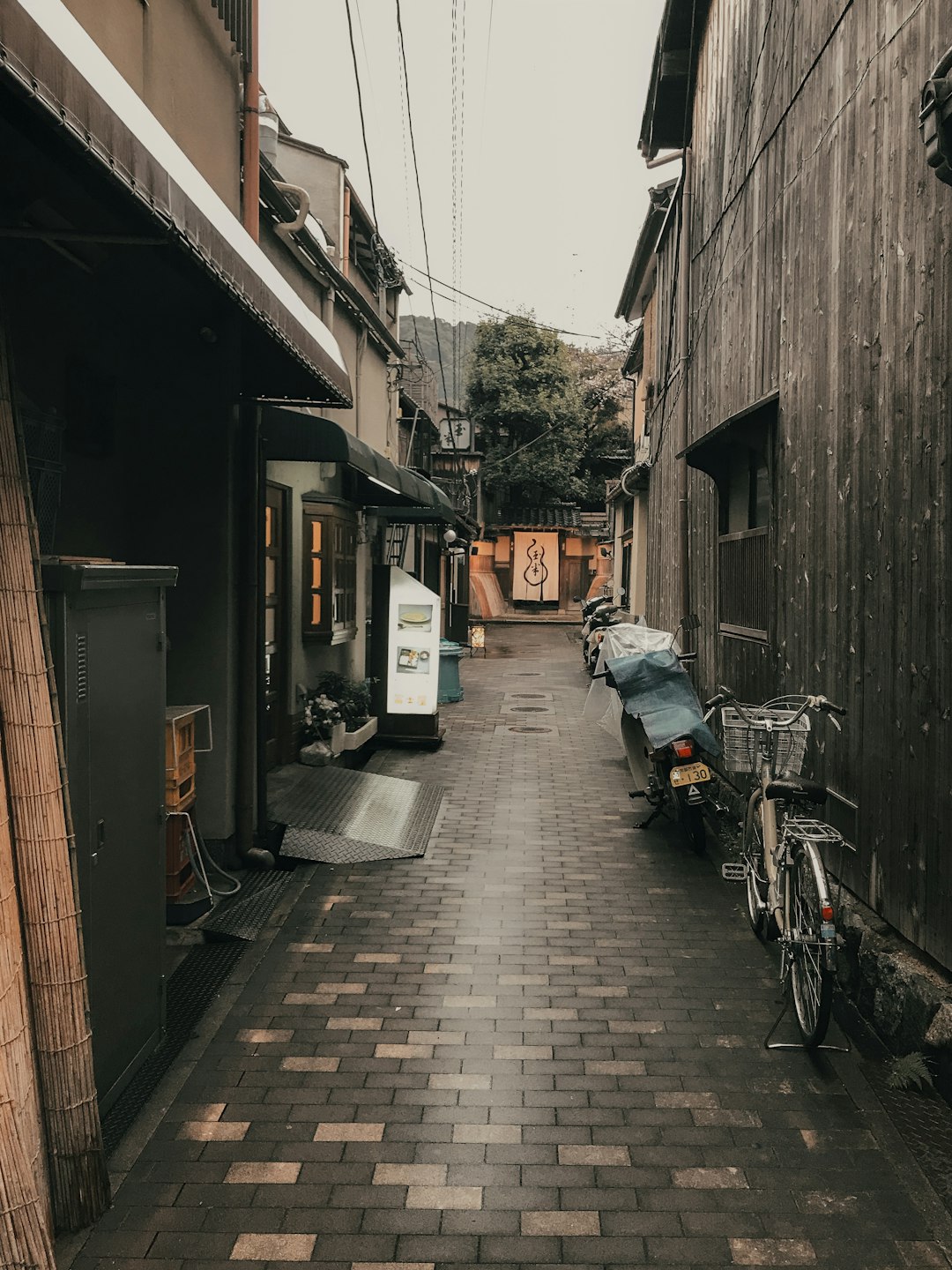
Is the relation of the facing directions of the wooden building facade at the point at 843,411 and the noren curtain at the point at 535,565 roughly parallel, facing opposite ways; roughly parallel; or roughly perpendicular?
roughly perpendicular

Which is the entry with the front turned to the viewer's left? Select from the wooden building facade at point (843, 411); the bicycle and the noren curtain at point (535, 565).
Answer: the wooden building facade

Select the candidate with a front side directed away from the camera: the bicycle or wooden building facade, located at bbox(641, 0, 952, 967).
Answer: the bicycle

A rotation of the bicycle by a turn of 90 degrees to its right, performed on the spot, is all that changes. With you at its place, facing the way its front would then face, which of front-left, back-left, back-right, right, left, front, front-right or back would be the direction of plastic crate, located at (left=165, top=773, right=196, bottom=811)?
back

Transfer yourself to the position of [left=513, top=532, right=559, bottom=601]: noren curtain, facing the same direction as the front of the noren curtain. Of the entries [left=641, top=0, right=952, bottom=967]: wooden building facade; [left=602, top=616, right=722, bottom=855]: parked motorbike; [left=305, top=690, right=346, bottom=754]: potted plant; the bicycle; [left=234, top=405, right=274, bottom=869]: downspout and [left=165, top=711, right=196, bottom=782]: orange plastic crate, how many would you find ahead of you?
6

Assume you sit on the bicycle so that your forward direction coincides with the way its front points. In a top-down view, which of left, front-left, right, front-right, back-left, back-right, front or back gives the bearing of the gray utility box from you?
back-left

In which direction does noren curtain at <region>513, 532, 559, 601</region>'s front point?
toward the camera

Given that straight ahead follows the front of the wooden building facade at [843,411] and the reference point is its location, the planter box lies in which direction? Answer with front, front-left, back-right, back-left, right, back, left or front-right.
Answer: front-right

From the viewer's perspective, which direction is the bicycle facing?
away from the camera

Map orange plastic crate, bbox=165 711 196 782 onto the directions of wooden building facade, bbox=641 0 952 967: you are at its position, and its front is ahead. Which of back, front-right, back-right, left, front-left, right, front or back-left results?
front

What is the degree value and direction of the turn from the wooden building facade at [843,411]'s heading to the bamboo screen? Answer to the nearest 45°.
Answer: approximately 45° to its left

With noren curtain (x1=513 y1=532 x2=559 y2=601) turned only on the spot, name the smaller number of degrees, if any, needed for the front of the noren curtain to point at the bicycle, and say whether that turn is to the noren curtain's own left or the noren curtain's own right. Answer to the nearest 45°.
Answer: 0° — it already faces it

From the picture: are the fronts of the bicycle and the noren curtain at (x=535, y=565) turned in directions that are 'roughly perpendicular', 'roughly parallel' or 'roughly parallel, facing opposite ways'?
roughly parallel, facing opposite ways

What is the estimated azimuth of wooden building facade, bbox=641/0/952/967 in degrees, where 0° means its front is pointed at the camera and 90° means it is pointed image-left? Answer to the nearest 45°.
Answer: approximately 90°

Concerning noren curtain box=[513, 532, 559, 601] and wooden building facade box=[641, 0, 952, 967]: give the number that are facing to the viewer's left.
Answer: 1

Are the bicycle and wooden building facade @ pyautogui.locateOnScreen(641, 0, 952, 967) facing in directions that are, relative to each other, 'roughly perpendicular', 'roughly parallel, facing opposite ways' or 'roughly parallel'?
roughly perpendicular

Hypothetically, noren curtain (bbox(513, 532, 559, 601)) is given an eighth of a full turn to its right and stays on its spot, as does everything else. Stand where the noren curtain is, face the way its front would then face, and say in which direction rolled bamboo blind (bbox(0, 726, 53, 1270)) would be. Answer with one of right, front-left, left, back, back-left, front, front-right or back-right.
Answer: front-left

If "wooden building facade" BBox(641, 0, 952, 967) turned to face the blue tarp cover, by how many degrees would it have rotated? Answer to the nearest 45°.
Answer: approximately 45° to its right
